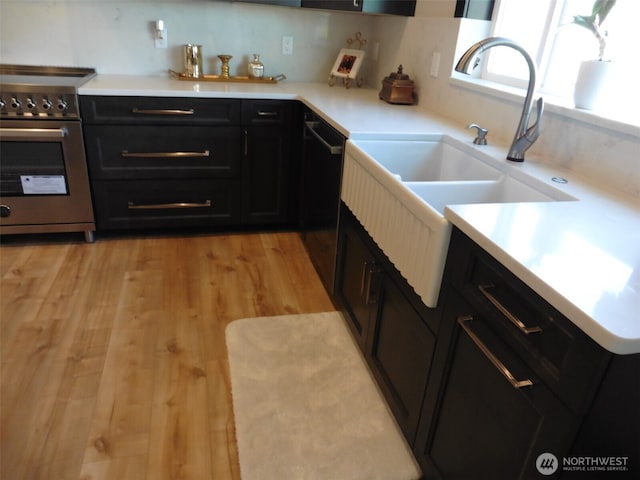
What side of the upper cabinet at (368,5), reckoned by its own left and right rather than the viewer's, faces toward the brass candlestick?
right

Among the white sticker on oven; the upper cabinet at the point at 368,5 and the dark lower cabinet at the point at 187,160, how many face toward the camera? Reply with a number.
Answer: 3

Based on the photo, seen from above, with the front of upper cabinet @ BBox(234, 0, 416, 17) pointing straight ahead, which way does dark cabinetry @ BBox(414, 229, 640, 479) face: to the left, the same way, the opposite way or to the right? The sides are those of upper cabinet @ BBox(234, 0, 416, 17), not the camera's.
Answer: to the right

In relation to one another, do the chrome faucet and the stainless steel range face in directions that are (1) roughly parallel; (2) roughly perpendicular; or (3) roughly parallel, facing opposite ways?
roughly perpendicular

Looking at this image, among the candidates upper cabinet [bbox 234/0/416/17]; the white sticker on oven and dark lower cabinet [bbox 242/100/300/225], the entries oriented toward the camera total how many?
3

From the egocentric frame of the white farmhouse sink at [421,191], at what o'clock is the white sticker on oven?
The white sticker on oven is roughly at 2 o'clock from the white farmhouse sink.

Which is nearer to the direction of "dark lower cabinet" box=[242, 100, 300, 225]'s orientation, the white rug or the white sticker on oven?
the white rug

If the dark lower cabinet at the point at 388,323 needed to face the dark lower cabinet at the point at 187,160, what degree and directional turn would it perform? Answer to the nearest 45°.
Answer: approximately 90° to its right

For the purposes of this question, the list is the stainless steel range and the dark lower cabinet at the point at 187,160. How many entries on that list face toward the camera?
2

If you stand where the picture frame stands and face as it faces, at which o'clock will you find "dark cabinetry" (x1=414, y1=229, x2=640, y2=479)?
The dark cabinetry is roughly at 10 o'clock from the picture frame.

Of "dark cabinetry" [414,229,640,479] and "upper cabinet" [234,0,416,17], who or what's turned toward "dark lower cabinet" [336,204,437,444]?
the upper cabinet

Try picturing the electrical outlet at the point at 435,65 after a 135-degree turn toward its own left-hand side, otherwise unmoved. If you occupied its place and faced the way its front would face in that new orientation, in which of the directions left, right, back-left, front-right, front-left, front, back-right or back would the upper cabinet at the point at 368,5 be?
back-left

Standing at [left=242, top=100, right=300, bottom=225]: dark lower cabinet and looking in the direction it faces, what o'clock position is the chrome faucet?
The chrome faucet is roughly at 11 o'clock from the dark lower cabinet.

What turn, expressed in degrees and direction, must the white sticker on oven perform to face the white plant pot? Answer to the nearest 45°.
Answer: approximately 45° to its left
